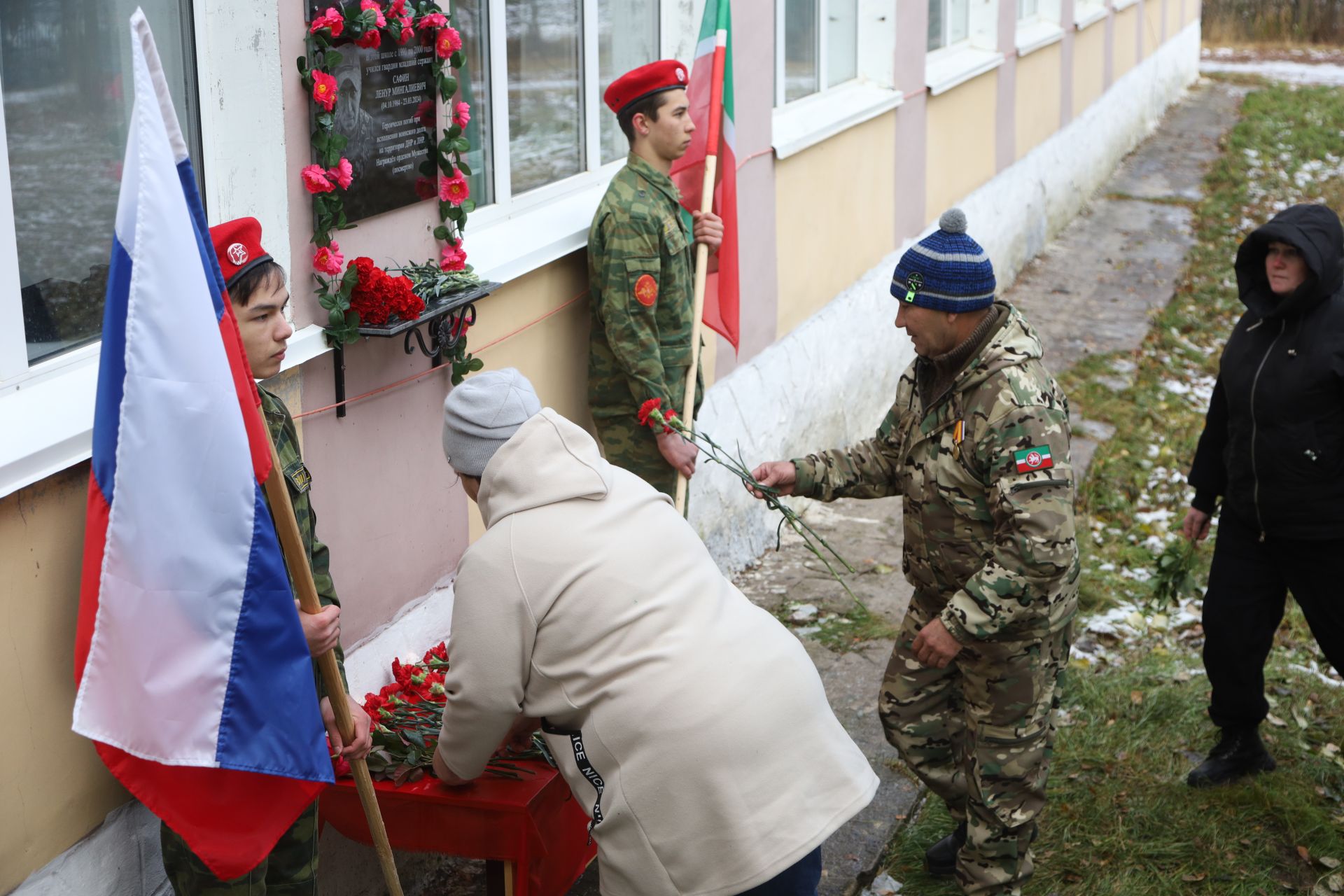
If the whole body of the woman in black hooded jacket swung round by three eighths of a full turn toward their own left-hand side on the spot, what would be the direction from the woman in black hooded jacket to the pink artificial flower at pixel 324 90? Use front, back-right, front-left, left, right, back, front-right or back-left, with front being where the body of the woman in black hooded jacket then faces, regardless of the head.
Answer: back-right

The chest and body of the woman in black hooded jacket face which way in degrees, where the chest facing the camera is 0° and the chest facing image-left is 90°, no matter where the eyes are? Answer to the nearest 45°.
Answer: approximately 45°

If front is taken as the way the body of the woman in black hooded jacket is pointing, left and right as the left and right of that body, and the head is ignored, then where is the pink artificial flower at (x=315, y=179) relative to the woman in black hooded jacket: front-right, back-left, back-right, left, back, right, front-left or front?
front

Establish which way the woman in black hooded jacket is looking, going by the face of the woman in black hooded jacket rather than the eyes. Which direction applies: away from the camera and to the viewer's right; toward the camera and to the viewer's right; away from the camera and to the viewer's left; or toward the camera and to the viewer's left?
toward the camera and to the viewer's left

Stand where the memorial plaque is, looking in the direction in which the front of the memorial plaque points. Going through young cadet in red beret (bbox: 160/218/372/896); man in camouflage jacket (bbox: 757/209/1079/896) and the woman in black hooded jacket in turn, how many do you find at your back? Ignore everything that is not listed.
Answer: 0

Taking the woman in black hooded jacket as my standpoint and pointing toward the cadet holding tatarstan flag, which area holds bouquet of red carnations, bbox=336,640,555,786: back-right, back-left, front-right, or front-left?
front-left

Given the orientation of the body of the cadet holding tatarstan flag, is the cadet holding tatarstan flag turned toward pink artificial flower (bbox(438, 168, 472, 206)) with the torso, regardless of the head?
no

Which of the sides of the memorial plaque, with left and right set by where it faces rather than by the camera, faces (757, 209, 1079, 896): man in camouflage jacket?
front

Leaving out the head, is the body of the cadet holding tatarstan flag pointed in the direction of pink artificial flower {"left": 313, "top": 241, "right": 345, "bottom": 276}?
no

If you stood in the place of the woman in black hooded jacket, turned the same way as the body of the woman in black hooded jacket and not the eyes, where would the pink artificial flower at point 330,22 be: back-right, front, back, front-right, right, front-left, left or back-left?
front

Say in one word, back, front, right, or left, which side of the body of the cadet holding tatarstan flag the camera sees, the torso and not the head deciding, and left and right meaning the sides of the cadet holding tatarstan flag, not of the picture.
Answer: right

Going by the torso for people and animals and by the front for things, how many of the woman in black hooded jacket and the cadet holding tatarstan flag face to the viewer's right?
1

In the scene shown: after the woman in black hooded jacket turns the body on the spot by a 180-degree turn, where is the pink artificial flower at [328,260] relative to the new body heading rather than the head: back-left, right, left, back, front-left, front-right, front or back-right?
back

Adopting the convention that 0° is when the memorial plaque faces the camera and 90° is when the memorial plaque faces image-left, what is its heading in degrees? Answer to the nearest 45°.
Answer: approximately 315°

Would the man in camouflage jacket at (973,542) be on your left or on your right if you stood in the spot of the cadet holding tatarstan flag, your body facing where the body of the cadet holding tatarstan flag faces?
on your right
